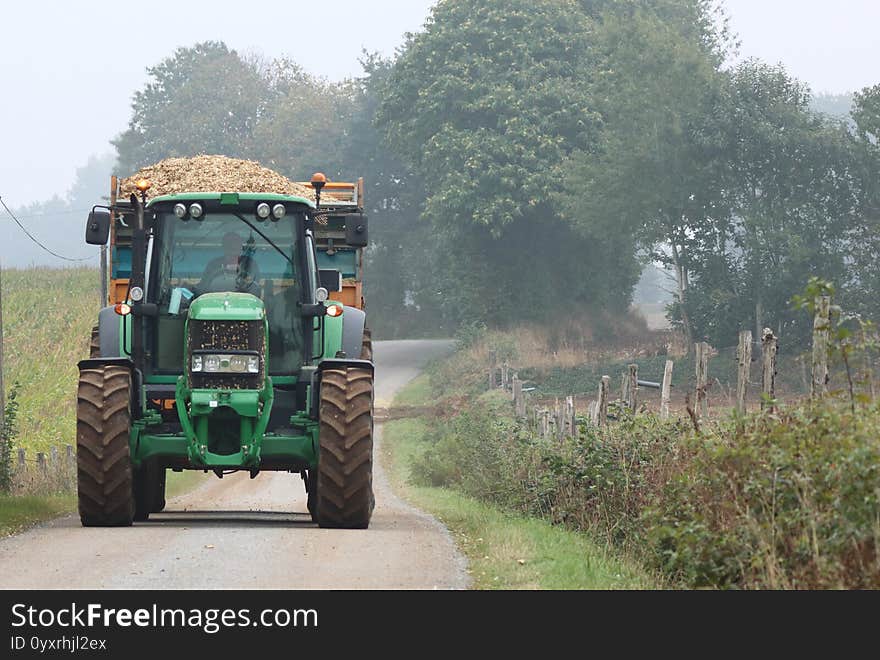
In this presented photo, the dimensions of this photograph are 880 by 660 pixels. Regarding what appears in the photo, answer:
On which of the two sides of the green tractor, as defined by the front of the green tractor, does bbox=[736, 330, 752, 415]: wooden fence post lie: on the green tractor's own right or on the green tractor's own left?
on the green tractor's own left

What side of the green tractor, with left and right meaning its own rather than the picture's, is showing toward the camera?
front

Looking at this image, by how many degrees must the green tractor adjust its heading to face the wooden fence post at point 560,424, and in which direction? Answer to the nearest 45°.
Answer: approximately 135° to its left

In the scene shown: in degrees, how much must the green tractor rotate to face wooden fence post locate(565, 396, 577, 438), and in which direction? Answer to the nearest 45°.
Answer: approximately 135° to its left

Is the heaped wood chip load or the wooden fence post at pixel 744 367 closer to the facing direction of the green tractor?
the wooden fence post

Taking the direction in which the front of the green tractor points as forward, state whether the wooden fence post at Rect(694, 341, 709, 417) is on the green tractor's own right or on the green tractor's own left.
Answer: on the green tractor's own left

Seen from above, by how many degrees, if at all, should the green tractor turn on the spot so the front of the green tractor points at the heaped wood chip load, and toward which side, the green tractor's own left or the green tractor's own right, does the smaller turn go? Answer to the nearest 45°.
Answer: approximately 180°
